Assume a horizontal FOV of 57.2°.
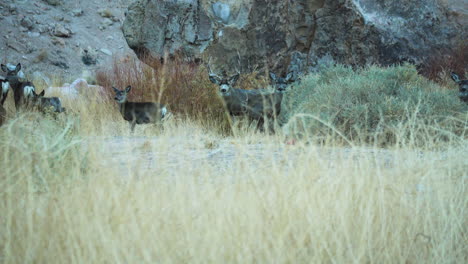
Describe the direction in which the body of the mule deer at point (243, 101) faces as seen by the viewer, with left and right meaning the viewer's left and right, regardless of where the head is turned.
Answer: facing to the left of the viewer

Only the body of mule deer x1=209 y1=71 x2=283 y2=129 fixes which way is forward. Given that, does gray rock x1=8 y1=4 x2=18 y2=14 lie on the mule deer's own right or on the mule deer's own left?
on the mule deer's own right

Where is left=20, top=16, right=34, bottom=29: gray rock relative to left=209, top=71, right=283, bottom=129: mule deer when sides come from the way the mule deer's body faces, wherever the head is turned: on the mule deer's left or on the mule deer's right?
on the mule deer's right

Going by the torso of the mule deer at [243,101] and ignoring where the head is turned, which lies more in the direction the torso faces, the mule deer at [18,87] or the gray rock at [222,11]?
the mule deer

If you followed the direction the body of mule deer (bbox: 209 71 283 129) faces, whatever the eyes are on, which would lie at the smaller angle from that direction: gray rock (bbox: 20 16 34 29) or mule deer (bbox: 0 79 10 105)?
the mule deer

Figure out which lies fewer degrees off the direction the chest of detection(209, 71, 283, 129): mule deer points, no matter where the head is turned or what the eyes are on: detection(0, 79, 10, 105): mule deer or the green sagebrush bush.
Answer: the mule deer

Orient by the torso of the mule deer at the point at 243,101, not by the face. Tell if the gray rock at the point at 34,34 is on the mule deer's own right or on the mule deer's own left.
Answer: on the mule deer's own right

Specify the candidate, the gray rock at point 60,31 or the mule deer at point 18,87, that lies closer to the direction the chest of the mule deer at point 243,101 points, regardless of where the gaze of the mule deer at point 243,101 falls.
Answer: the mule deer

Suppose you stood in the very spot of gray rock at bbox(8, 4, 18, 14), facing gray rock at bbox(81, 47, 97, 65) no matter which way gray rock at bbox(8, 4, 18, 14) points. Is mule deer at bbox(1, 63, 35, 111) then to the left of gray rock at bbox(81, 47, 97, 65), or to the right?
right

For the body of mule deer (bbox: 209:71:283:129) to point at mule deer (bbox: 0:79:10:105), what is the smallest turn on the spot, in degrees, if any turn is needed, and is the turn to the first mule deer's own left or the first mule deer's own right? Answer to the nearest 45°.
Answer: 0° — it already faces it
